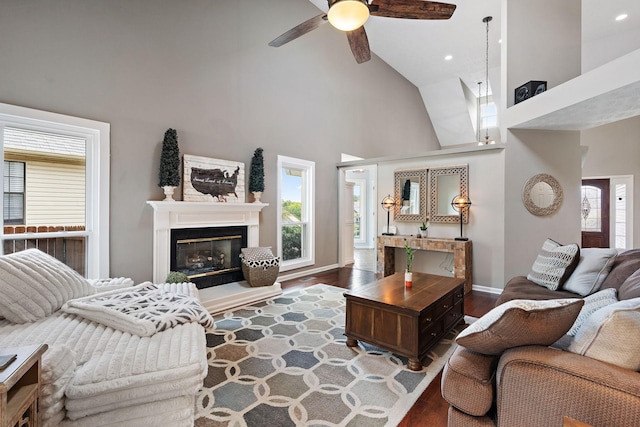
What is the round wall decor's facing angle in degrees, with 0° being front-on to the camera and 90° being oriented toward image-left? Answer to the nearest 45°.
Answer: approximately 0°

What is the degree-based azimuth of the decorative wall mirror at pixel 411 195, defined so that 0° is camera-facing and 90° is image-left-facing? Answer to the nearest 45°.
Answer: approximately 45°

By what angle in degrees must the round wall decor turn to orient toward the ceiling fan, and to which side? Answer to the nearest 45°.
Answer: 0° — it already faces it

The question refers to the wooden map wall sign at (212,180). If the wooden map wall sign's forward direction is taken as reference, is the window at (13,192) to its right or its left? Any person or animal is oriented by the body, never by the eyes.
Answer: on its right

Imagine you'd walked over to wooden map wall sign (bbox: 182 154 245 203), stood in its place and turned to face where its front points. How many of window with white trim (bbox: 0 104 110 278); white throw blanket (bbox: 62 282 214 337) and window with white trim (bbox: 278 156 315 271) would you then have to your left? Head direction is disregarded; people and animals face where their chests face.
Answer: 1

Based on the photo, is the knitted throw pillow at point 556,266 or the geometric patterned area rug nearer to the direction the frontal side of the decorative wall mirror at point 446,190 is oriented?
the geometric patterned area rug

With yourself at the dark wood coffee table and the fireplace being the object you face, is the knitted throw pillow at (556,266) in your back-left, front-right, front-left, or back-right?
back-right

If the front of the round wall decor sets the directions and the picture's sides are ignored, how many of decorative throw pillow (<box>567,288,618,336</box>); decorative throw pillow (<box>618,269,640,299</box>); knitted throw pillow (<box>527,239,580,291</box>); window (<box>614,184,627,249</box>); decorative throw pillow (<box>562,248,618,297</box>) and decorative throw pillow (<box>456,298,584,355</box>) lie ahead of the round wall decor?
5

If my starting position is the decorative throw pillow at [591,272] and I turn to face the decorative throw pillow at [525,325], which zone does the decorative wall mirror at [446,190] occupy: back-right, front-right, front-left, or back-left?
back-right

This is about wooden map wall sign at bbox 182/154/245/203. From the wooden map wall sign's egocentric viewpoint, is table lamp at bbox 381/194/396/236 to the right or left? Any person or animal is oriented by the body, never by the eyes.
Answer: on its left

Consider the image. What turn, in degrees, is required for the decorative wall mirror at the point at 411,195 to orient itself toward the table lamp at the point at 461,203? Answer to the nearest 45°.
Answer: approximately 90° to its left

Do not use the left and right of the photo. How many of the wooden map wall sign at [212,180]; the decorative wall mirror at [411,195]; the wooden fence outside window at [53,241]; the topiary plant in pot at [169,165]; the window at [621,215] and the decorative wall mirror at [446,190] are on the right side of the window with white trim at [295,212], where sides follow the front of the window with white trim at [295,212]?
3

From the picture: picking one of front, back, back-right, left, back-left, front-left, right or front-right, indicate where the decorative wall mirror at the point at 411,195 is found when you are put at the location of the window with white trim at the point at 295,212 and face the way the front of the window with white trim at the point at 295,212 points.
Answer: front-left

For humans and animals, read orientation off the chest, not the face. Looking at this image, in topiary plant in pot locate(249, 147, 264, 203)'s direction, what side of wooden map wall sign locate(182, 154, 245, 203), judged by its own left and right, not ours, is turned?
left
